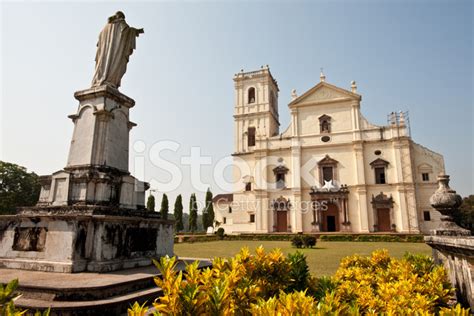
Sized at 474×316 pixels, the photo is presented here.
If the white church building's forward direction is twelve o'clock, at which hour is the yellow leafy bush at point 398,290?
The yellow leafy bush is roughly at 12 o'clock from the white church building.

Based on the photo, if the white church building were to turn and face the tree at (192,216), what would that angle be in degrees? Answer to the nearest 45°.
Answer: approximately 135° to its right

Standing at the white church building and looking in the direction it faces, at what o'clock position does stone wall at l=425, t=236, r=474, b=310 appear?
The stone wall is roughly at 12 o'clock from the white church building.

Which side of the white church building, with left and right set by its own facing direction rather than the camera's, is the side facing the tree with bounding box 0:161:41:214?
right

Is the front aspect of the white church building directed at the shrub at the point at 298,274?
yes

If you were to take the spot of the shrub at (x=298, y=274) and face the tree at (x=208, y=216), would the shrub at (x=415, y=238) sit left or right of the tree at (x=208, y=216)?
right

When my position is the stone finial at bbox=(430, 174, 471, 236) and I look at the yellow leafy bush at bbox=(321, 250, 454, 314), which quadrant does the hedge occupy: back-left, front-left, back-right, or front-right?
back-right

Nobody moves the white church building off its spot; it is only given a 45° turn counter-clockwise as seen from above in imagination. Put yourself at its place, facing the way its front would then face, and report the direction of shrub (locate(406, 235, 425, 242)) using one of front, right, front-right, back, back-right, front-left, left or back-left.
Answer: front

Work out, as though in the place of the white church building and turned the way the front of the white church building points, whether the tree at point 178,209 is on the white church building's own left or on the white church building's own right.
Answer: on the white church building's own right

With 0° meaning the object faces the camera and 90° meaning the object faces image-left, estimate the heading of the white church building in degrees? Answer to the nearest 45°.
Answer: approximately 0°

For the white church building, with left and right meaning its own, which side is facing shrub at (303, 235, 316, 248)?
front
